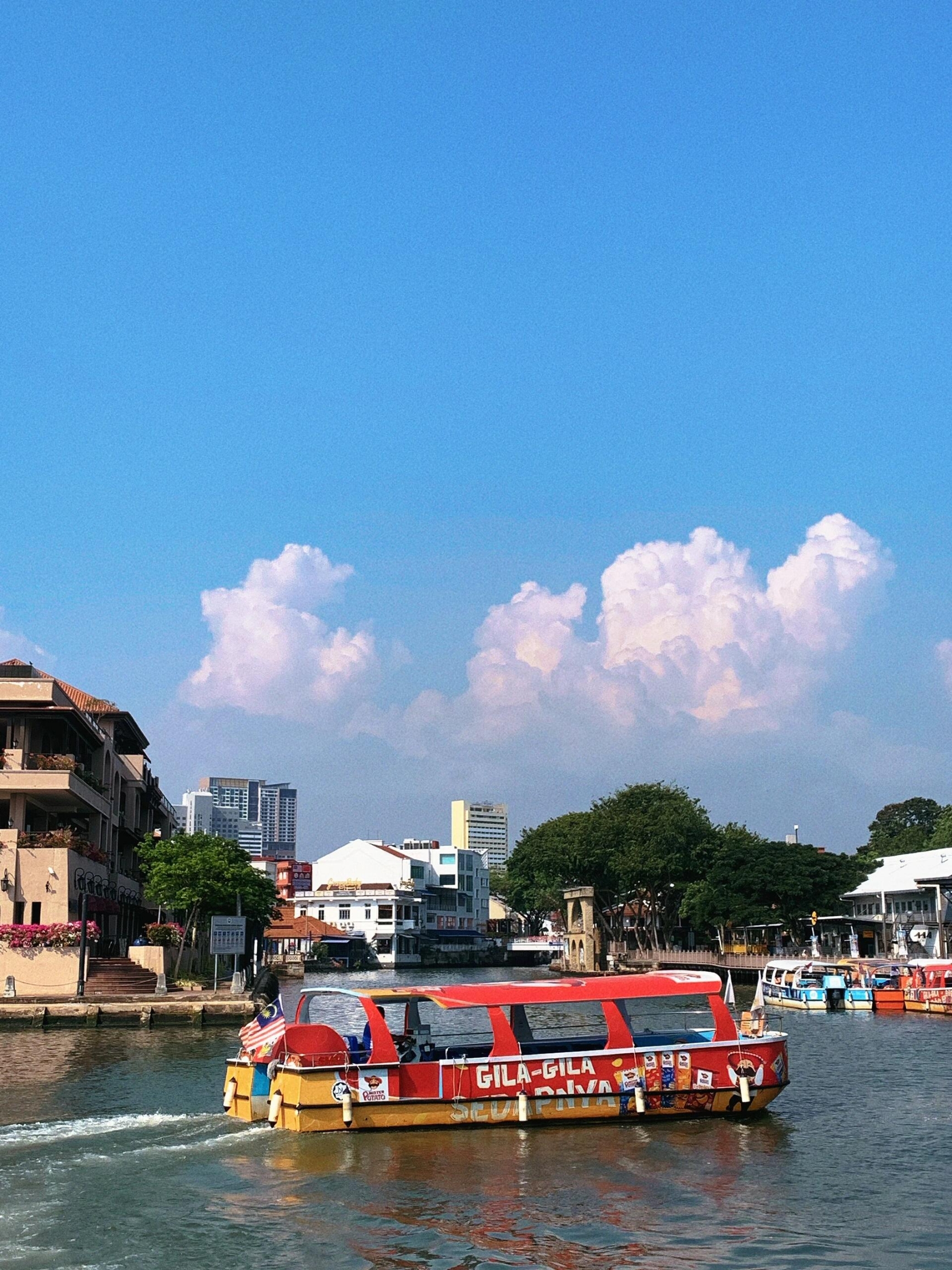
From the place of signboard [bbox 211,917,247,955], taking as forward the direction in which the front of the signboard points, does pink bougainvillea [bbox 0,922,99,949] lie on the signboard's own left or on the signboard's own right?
on the signboard's own right

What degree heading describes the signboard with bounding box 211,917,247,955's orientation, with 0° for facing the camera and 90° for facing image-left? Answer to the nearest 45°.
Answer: approximately 0°

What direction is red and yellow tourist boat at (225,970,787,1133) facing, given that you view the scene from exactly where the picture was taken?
facing to the right of the viewer

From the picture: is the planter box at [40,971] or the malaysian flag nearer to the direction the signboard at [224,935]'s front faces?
the malaysian flag

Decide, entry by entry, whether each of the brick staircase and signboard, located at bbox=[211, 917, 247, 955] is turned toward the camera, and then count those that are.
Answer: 2

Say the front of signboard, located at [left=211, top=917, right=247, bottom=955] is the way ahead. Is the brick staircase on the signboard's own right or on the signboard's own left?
on the signboard's own right

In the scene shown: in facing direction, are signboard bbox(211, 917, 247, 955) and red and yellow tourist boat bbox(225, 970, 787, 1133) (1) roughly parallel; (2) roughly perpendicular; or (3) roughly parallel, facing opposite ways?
roughly perpendicular

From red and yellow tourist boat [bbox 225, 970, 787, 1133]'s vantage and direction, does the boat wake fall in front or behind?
behind

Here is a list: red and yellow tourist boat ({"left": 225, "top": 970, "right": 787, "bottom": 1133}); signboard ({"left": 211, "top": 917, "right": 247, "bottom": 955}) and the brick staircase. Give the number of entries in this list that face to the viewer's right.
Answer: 1

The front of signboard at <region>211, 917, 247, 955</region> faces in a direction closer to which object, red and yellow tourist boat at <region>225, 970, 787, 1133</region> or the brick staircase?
the red and yellow tourist boat

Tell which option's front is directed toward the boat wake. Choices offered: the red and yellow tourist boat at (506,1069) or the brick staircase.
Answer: the brick staircase
